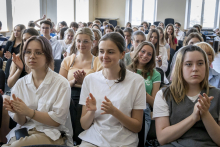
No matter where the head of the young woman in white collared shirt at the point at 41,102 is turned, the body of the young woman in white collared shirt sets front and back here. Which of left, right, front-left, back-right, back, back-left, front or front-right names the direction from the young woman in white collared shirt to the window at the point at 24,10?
back-right

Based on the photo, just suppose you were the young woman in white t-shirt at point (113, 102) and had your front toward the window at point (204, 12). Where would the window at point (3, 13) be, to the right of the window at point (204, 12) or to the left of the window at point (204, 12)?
left

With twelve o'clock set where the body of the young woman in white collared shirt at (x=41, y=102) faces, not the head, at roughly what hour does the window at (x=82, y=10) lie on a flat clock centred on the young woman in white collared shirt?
The window is roughly at 5 o'clock from the young woman in white collared shirt.

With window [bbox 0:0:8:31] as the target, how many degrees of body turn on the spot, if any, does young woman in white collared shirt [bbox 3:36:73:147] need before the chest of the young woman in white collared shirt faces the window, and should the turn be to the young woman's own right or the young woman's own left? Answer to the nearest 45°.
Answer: approximately 135° to the young woman's own right

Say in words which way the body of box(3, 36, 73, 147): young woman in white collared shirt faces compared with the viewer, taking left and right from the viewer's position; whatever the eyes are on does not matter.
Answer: facing the viewer and to the left of the viewer

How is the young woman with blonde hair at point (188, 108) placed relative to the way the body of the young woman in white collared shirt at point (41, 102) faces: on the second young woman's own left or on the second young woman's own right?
on the second young woman's own left

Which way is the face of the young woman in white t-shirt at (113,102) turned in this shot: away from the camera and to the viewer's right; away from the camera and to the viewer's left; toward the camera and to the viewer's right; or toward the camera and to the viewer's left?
toward the camera and to the viewer's left

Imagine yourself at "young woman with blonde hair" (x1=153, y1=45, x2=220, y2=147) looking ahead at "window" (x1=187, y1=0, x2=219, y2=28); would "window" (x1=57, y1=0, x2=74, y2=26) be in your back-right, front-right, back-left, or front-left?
front-left
